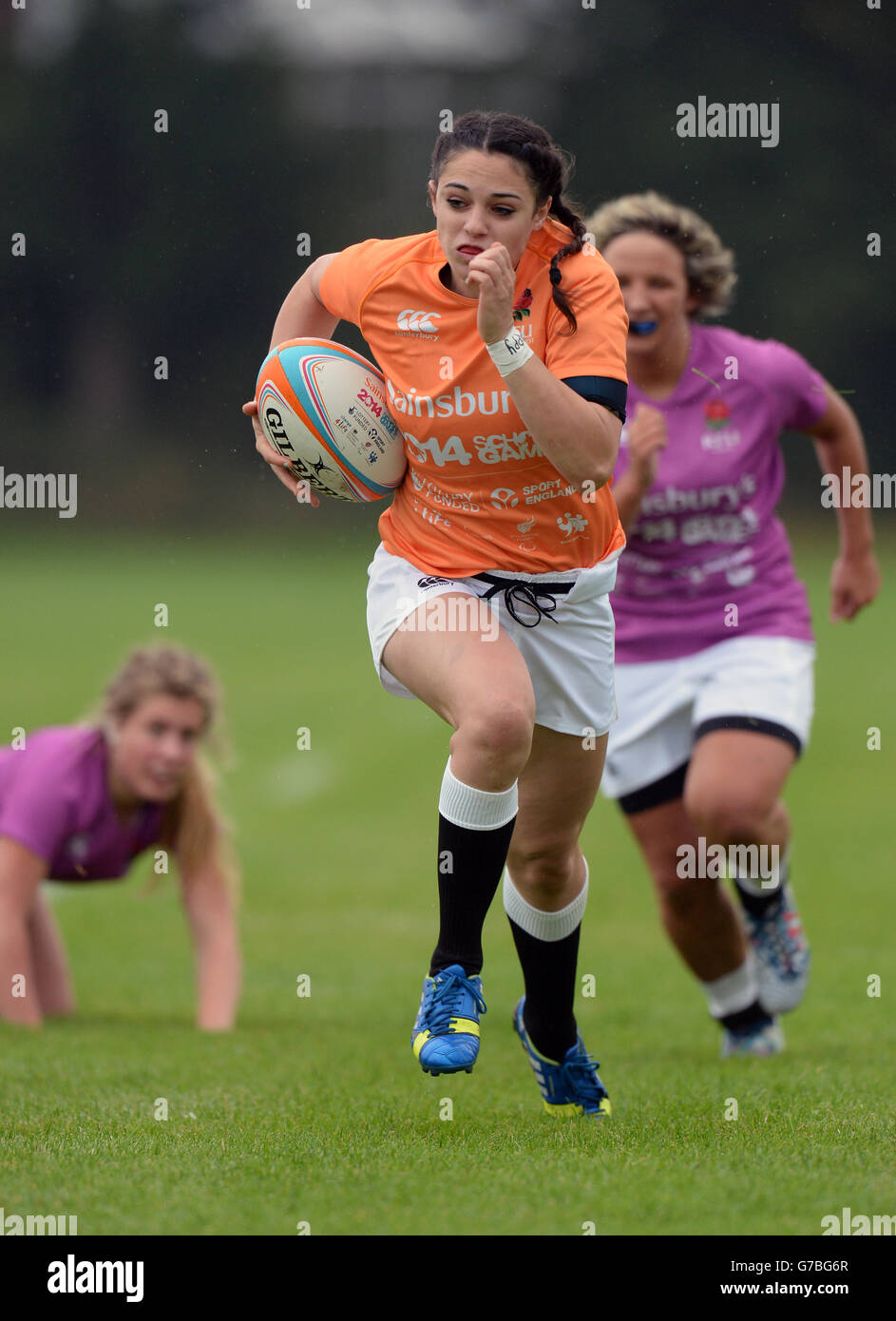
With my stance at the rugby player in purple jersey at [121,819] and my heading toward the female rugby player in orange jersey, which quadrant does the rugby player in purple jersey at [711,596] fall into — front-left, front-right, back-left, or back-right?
front-left

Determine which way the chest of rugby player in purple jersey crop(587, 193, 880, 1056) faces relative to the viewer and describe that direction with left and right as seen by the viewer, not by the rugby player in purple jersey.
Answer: facing the viewer and to the left of the viewer

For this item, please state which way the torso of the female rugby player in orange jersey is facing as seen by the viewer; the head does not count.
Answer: toward the camera

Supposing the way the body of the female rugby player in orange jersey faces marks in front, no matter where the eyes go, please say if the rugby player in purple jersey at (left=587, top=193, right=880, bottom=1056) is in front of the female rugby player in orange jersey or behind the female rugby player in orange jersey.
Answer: behind

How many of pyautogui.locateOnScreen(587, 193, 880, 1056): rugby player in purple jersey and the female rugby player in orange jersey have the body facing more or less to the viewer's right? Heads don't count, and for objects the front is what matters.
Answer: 0

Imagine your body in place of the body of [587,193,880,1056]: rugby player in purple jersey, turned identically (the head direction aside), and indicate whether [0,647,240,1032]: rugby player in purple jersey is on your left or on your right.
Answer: on your right

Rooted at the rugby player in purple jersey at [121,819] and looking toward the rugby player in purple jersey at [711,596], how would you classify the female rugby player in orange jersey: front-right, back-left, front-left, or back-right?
front-right
